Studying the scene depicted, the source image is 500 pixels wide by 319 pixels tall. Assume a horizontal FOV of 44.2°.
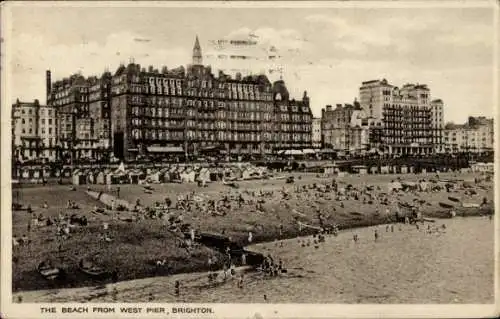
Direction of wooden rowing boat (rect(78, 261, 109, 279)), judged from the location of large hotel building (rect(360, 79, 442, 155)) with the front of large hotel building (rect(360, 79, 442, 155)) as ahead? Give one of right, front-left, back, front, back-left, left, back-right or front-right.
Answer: front-right

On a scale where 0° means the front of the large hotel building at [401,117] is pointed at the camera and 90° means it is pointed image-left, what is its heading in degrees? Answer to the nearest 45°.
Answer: approximately 0°

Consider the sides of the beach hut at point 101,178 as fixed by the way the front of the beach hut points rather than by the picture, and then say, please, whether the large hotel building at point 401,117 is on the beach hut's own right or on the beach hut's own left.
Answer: on the beach hut's own left

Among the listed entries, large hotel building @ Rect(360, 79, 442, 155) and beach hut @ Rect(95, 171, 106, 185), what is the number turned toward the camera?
2

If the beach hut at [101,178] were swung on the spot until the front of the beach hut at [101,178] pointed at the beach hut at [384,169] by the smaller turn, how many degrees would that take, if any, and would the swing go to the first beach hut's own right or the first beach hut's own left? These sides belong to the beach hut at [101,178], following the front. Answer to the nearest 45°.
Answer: approximately 90° to the first beach hut's own left

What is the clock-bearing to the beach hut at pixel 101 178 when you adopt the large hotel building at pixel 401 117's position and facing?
The beach hut is roughly at 2 o'clock from the large hotel building.

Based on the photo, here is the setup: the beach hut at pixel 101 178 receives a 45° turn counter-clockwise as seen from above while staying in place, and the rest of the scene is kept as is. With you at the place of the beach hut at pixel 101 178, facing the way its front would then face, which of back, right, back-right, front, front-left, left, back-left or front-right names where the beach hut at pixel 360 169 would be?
front-left

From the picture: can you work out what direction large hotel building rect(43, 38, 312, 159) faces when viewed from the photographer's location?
facing the viewer and to the right of the viewer

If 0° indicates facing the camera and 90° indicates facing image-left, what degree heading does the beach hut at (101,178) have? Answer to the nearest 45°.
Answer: approximately 0°

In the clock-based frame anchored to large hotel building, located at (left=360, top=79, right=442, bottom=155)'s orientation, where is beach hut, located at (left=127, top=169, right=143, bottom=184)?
The beach hut is roughly at 2 o'clock from the large hotel building.
